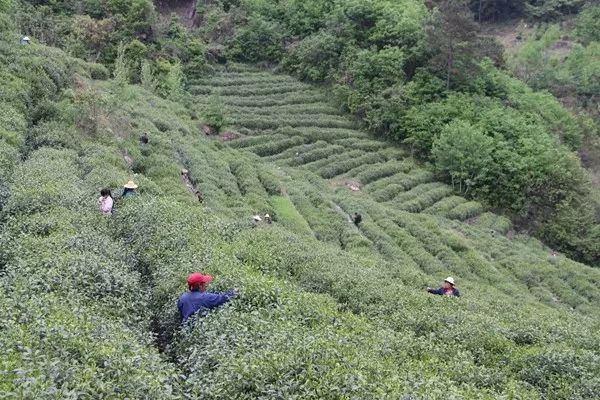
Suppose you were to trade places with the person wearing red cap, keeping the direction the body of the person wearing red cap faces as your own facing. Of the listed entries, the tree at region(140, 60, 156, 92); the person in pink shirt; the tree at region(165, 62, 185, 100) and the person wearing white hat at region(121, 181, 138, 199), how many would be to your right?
0

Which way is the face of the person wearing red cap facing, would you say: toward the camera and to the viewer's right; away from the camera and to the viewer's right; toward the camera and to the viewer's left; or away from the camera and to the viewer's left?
away from the camera and to the viewer's right

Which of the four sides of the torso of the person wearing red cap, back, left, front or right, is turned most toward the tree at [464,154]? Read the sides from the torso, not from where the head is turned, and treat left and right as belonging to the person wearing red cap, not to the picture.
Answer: front

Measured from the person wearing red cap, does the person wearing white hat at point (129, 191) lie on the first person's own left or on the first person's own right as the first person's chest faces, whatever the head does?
on the first person's own left

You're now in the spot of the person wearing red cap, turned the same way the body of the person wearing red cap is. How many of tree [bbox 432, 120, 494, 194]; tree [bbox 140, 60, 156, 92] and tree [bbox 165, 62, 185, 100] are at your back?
0

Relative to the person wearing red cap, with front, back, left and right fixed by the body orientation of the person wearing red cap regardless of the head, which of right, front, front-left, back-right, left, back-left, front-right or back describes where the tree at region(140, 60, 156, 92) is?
front-left

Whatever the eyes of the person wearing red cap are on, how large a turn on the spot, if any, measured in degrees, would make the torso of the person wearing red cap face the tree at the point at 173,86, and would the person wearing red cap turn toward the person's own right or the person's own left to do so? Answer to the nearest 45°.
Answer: approximately 45° to the person's own left

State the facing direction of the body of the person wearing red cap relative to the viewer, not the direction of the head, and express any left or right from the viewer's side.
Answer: facing away from the viewer and to the right of the viewer

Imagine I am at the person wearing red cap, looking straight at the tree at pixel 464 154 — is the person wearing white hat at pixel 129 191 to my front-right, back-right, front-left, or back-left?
front-left

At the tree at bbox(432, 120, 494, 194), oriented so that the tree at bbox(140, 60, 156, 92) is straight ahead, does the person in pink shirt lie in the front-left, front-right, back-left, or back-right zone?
front-left

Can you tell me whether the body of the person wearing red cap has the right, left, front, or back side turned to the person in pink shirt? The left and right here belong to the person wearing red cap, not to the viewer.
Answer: left

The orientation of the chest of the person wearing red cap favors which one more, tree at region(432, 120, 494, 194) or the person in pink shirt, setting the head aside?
the tree

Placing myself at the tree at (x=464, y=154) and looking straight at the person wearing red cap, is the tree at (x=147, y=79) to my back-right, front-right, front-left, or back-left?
front-right
